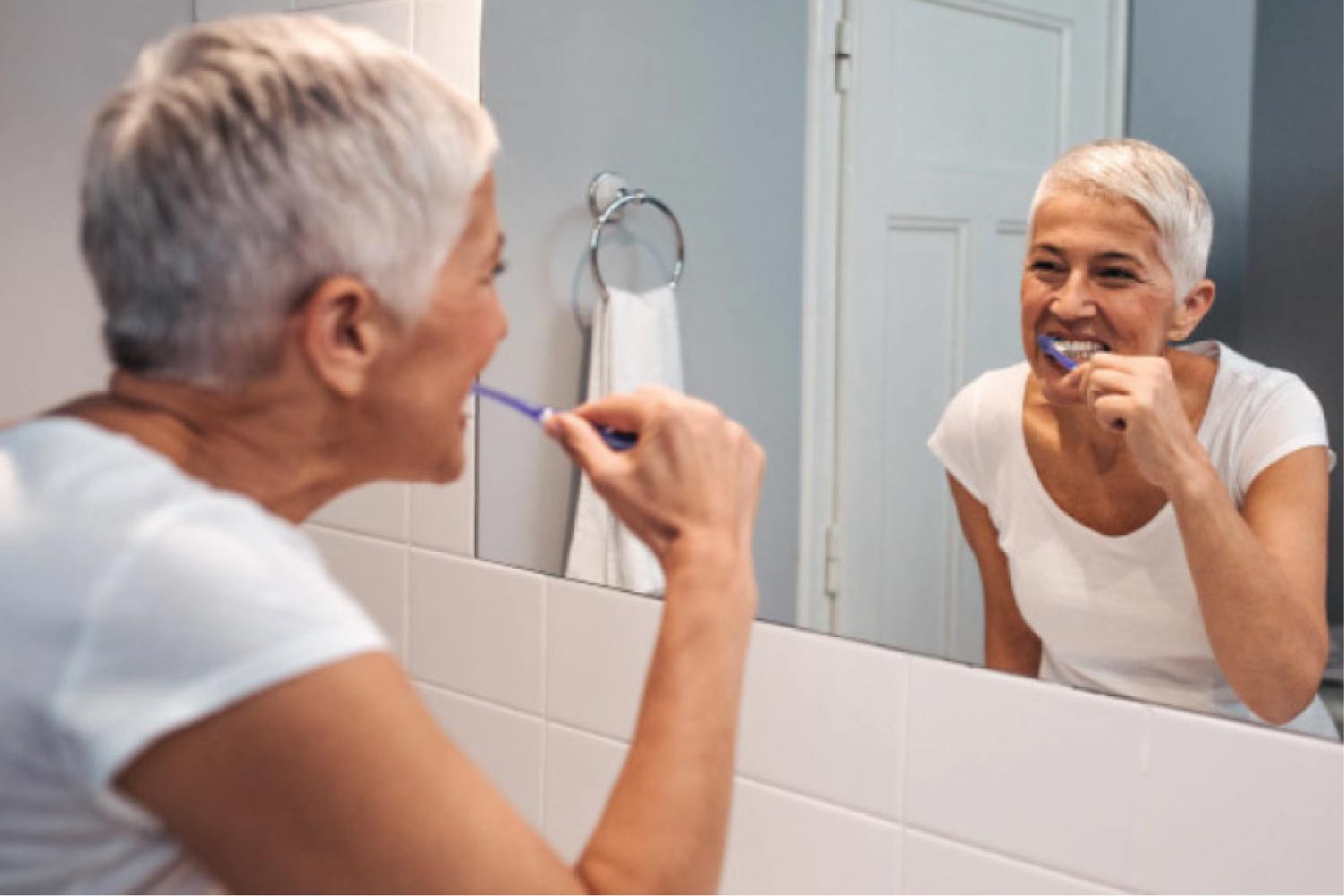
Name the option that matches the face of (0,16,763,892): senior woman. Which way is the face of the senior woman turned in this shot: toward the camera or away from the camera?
away from the camera

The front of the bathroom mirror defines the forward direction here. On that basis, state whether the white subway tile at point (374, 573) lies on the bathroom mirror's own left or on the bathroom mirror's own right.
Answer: on the bathroom mirror's own right

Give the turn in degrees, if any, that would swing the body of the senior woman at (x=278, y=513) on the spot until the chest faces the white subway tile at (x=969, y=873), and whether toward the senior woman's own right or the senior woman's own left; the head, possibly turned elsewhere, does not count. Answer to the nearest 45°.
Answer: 0° — they already face it

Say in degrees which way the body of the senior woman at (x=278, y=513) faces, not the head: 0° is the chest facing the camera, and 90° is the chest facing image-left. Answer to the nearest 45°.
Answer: approximately 225°

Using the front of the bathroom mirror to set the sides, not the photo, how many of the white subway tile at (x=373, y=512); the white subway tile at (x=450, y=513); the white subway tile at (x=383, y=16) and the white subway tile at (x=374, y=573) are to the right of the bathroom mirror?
4

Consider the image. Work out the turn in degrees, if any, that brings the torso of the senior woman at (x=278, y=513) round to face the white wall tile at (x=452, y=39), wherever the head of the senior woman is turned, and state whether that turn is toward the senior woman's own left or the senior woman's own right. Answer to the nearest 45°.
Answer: approximately 45° to the senior woman's own left

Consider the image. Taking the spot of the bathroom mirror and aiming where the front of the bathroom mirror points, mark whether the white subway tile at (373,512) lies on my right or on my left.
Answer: on my right

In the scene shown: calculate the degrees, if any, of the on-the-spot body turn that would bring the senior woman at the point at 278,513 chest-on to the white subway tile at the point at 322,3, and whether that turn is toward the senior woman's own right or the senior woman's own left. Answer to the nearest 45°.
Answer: approximately 45° to the senior woman's own left

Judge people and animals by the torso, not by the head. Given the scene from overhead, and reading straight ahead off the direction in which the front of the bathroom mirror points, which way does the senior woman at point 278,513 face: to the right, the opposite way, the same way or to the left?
the opposite way

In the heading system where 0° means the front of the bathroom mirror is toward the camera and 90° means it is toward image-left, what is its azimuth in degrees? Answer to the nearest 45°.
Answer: approximately 45°
